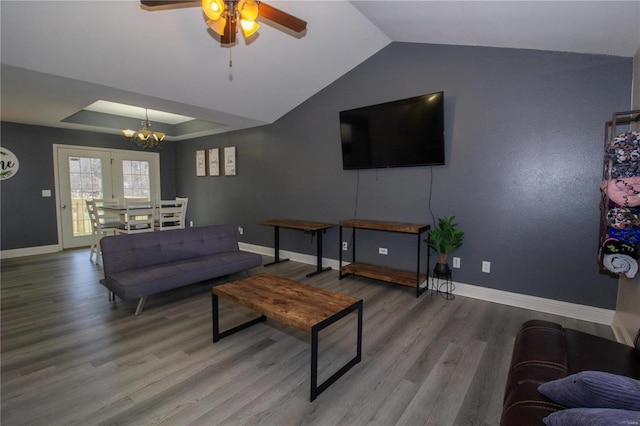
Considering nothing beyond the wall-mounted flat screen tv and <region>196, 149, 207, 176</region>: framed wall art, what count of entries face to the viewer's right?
0

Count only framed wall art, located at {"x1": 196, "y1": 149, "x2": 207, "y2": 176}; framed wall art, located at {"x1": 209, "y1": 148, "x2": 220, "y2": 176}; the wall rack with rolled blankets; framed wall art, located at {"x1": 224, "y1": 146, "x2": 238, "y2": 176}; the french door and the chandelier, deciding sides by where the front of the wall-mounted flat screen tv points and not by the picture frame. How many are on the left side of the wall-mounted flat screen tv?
1

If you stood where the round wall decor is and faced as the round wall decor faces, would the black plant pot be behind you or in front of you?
in front

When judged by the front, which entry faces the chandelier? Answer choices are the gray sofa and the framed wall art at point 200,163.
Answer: the framed wall art

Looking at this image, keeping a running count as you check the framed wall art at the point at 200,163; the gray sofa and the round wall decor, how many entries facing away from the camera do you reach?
0

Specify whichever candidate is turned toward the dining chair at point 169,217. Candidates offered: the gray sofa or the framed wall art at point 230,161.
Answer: the framed wall art

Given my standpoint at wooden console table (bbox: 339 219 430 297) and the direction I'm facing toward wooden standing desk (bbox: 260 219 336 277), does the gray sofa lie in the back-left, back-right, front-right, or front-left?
front-left

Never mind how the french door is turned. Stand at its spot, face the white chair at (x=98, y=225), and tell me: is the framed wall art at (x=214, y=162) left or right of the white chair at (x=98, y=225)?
left

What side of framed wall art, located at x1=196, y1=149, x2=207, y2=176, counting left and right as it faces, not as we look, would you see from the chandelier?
front

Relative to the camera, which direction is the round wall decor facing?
toward the camera

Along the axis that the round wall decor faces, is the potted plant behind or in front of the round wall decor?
in front

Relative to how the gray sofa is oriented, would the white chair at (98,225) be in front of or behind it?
behind

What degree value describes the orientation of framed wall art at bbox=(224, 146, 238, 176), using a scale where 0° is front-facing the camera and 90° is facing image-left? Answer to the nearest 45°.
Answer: approximately 45°

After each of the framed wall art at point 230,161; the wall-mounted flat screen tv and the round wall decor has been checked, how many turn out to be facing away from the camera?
0

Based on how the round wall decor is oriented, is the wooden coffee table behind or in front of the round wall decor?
in front

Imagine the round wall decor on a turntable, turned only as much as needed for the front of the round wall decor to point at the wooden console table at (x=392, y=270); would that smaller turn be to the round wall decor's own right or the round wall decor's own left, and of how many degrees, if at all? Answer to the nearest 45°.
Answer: approximately 45° to the round wall decor's own left
